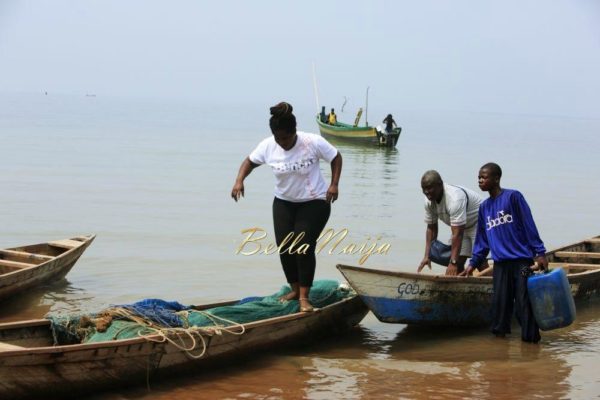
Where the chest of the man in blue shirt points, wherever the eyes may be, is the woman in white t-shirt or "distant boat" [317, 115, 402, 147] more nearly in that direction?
the woman in white t-shirt

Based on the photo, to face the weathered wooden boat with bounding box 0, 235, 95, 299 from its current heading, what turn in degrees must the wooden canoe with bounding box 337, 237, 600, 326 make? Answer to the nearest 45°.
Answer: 0° — it already faces it

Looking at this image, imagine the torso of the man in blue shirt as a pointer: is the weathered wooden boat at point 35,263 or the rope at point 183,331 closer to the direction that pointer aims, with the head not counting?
the rope

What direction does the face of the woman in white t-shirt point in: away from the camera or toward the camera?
toward the camera

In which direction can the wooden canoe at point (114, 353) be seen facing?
to the viewer's right

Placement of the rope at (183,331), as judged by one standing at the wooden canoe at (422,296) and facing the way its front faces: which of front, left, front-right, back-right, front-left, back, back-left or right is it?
front-left

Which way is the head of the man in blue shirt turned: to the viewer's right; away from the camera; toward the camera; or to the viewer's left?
to the viewer's left

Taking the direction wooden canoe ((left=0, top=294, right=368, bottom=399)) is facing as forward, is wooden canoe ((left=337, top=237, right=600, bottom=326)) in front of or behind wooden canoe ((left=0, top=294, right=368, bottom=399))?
in front

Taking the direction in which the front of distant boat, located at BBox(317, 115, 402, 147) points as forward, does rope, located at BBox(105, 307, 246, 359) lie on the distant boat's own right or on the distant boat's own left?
on the distant boat's own left

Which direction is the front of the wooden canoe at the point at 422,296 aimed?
to the viewer's left

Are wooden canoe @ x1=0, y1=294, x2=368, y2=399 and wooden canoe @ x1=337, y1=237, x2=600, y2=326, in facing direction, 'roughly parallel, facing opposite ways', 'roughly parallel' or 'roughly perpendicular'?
roughly parallel, facing opposite ways

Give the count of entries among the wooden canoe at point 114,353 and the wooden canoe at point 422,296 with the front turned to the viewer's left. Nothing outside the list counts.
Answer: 1

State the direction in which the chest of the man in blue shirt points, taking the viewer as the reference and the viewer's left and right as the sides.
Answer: facing the viewer and to the left of the viewer

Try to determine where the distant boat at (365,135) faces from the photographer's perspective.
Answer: facing away from the viewer and to the left of the viewer
